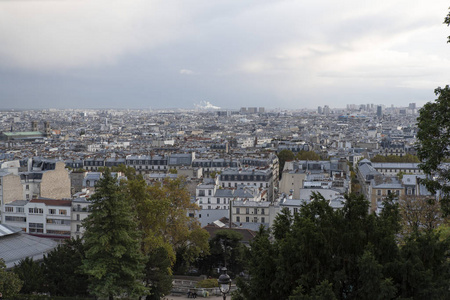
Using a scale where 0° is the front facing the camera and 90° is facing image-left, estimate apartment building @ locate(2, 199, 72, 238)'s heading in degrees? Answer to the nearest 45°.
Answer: approximately 0°

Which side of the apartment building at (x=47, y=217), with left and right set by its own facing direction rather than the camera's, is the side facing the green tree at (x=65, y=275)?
front

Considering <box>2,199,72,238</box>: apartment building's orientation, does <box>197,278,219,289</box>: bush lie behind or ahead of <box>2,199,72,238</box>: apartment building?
ahead

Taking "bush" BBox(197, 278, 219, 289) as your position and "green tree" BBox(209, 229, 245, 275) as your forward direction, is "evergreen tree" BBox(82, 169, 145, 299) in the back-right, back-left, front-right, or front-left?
back-left

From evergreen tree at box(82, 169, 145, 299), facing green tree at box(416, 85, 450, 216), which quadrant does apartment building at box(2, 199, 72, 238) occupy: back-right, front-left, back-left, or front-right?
back-left

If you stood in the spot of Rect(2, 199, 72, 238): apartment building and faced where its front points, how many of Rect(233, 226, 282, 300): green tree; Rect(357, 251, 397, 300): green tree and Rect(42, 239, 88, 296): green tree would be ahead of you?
3

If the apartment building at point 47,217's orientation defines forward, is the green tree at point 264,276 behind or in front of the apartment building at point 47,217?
in front

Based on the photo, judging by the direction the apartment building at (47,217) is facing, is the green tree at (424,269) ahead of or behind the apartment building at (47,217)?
ahead
